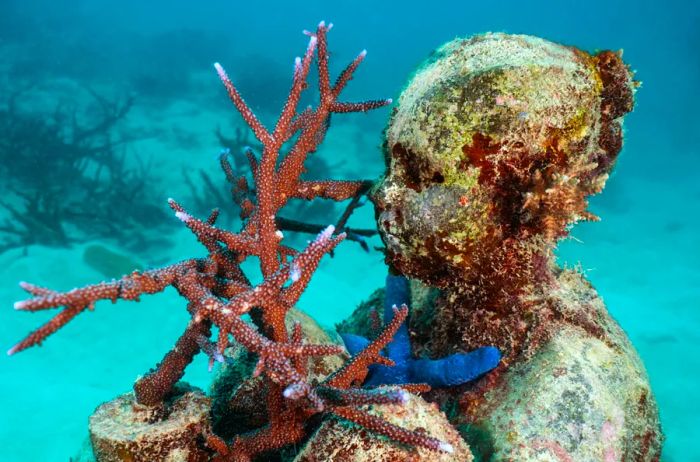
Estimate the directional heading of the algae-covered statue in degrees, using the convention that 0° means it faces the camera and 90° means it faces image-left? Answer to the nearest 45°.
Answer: approximately 90°

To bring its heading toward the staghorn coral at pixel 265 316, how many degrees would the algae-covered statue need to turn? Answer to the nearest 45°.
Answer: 0° — it already faces it

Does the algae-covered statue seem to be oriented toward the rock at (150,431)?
yes
